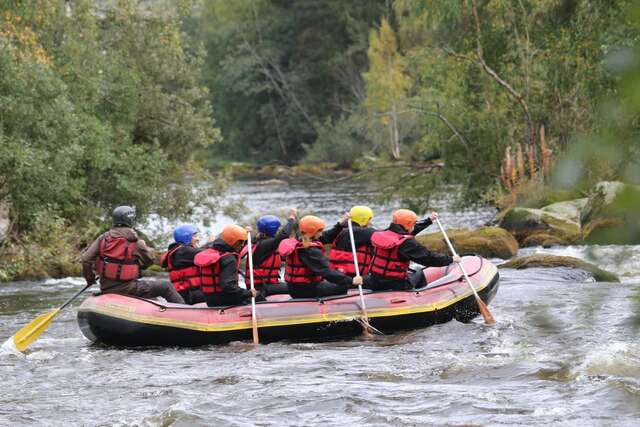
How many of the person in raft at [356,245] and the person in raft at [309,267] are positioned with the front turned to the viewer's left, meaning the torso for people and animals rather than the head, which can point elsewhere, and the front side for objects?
0

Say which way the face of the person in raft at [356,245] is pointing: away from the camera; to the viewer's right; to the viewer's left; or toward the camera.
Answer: away from the camera

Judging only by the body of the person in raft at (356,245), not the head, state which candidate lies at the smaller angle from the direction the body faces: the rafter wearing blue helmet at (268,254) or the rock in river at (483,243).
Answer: the rock in river

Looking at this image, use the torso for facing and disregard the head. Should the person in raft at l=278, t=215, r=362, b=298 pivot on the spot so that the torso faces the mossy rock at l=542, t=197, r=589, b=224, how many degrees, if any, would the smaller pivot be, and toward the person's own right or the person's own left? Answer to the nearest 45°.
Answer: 0° — they already face it

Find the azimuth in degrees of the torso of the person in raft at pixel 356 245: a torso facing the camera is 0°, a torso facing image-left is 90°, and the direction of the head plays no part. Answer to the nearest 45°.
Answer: approximately 225°

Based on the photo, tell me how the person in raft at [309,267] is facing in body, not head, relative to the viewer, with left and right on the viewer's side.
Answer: facing away from the viewer and to the right of the viewer

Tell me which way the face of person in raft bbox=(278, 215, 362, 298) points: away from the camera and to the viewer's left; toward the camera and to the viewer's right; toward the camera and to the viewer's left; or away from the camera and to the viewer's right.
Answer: away from the camera and to the viewer's right

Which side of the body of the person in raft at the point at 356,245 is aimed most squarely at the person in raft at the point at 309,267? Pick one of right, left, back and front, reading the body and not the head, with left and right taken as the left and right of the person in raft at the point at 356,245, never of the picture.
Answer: back

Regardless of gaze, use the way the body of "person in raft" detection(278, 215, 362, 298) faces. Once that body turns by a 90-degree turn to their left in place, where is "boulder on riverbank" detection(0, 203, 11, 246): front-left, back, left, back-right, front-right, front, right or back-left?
front

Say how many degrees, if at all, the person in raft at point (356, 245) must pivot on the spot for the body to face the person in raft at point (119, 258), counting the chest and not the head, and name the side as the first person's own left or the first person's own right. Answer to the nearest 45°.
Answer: approximately 180°

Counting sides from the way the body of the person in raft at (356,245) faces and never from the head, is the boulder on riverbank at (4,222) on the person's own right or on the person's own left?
on the person's own left

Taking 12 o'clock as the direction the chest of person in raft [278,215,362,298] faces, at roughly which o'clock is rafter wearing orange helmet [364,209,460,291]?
The rafter wearing orange helmet is roughly at 1 o'clock from the person in raft.

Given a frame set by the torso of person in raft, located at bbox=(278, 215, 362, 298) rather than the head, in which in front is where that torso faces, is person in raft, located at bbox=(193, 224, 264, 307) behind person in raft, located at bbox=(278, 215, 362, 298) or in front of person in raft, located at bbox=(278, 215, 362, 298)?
behind
